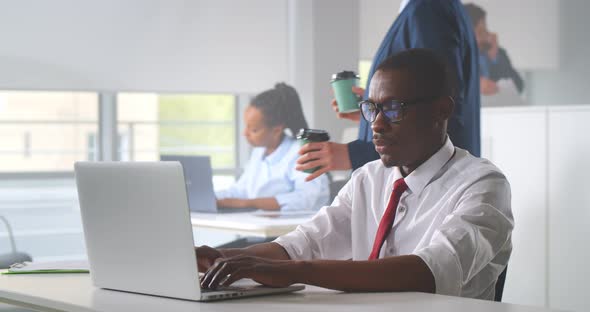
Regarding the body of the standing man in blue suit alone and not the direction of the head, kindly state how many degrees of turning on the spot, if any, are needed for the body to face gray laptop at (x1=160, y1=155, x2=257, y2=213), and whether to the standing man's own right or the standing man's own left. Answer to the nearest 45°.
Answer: approximately 45° to the standing man's own right

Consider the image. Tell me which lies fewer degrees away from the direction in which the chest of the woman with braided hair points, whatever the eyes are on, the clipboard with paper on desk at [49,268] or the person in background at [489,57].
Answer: the clipboard with paper on desk

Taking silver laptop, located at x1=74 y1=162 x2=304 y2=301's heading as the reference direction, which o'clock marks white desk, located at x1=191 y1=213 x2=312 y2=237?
The white desk is roughly at 11 o'clock from the silver laptop.

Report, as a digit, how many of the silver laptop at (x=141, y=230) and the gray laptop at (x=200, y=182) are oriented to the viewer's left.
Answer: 0

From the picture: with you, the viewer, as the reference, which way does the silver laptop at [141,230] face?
facing away from the viewer and to the right of the viewer

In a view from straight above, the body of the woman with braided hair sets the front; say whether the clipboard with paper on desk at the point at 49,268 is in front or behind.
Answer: in front

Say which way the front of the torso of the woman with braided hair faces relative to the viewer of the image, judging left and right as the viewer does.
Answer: facing the viewer and to the left of the viewer

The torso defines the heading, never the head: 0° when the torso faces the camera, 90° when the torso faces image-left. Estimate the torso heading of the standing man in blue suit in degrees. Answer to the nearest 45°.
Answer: approximately 90°

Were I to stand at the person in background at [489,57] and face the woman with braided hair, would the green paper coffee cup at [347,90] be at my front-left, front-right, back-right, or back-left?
front-left

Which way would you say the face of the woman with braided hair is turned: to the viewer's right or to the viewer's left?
to the viewer's left

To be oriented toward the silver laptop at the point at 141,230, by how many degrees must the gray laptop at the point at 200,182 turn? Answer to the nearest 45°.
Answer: approximately 135° to its right

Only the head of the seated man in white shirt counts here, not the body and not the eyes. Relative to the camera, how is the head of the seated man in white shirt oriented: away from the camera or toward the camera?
toward the camera
